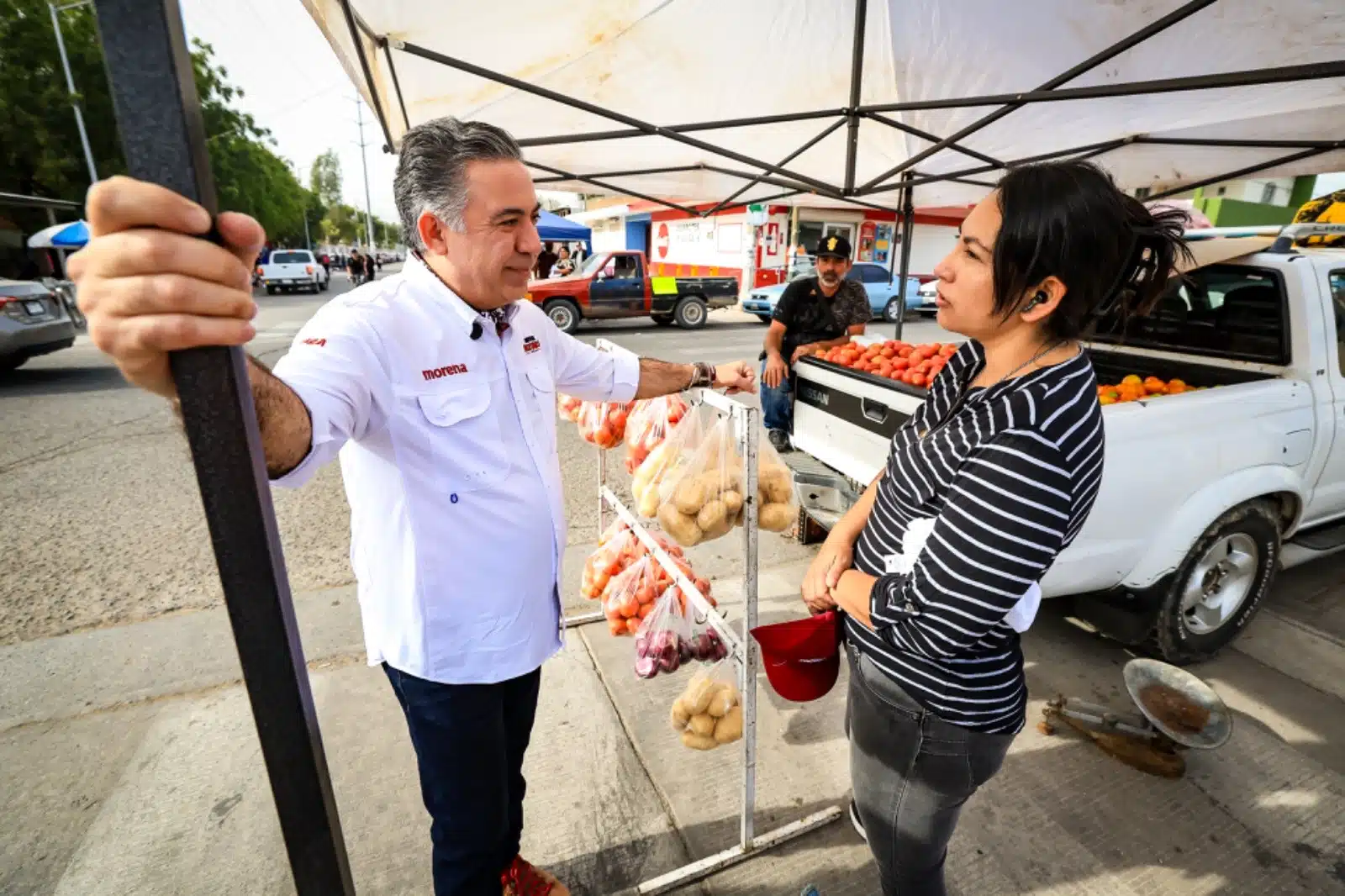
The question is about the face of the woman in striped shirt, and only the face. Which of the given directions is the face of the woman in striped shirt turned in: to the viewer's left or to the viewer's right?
to the viewer's left

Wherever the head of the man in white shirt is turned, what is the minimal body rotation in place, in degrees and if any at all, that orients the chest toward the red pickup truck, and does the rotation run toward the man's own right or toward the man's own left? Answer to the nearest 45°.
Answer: approximately 135° to the man's own left

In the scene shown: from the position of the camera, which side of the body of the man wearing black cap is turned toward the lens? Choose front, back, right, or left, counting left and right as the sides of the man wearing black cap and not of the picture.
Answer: front

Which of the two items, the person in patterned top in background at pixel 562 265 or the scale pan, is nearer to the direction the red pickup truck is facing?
the person in patterned top in background

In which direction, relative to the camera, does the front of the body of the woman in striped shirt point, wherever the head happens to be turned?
to the viewer's left

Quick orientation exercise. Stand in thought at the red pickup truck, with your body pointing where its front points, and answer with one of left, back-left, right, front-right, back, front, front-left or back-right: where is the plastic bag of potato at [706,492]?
left

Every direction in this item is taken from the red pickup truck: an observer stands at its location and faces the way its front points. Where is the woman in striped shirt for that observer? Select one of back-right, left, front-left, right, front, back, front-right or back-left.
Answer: left

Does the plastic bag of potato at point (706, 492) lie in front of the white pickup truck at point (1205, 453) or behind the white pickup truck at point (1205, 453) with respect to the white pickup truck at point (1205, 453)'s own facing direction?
behind

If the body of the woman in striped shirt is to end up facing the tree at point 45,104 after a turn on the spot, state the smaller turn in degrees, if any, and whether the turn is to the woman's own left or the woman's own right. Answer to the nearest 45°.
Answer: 0° — they already face it

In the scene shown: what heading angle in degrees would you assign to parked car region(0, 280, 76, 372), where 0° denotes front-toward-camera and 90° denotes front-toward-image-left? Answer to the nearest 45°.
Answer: approximately 135°

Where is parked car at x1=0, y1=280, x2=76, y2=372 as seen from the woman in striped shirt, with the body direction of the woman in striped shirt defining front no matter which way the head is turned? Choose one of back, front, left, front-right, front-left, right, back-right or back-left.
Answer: front

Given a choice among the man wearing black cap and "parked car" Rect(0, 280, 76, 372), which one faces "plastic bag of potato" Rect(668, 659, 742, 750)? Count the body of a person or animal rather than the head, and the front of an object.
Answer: the man wearing black cap

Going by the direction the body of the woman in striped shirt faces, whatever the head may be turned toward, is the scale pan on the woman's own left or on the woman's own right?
on the woman's own right

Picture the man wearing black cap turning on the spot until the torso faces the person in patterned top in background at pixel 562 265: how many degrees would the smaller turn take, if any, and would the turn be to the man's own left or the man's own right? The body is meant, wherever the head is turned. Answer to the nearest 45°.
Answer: approximately 135° to the man's own right

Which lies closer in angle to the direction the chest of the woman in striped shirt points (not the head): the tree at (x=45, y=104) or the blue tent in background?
the tree

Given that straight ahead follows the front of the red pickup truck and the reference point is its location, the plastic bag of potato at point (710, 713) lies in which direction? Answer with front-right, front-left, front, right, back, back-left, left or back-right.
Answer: left

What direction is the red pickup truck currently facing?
to the viewer's left

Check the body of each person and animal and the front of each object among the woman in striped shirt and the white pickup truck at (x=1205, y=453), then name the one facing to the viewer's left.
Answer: the woman in striped shirt
